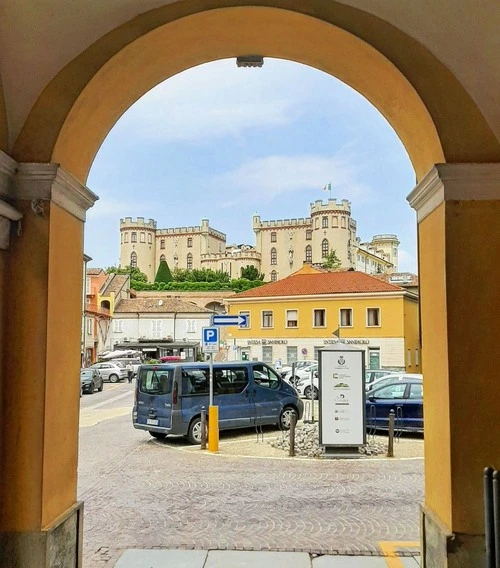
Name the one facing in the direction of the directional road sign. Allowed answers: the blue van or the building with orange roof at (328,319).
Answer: the building with orange roof

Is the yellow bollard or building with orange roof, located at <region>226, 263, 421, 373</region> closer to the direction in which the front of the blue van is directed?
the building with orange roof

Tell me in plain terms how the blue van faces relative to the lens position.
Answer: facing away from the viewer and to the right of the viewer

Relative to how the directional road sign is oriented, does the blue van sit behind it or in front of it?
behind

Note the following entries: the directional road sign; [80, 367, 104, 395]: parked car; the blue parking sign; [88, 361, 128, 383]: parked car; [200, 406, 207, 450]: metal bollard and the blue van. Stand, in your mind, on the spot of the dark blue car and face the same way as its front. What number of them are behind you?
0

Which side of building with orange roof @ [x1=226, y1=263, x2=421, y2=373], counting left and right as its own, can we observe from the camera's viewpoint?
front

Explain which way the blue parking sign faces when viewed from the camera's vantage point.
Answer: facing the viewer

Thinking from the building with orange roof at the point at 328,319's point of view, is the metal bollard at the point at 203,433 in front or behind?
in front

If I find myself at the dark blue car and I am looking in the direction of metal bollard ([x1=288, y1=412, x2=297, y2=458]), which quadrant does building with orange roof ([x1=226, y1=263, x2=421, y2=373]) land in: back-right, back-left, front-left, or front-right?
back-right

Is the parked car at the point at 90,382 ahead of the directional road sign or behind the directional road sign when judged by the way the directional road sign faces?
behind

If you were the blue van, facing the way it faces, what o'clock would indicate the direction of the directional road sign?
The directional road sign is roughly at 4 o'clock from the blue van.

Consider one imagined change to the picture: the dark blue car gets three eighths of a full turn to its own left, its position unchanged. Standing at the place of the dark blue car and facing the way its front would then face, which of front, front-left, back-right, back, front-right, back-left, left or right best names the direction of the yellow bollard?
right

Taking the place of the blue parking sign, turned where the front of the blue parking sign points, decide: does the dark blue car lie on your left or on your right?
on your left

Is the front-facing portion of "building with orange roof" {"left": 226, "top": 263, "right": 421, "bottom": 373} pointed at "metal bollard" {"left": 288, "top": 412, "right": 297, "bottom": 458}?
yes

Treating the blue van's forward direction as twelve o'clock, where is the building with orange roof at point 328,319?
The building with orange roof is roughly at 11 o'clock from the blue van.

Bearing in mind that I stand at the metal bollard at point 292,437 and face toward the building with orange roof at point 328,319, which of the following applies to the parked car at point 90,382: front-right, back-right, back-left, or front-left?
front-left

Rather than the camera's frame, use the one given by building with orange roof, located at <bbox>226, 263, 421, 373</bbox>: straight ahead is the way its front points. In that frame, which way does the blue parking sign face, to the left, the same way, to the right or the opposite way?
the same way

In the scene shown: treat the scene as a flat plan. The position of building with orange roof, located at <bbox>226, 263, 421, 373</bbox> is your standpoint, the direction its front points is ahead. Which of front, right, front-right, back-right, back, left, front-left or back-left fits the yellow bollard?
front

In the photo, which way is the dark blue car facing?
to the viewer's left
